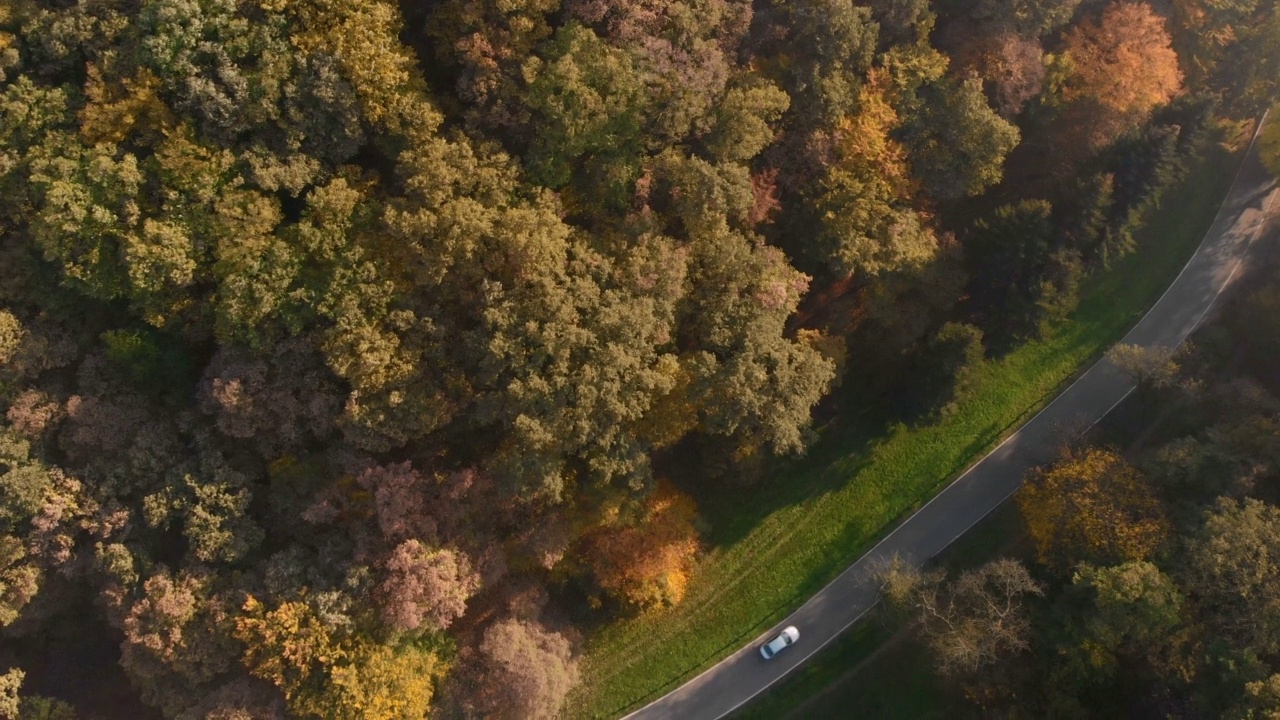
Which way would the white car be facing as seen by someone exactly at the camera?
facing away from the viewer and to the right of the viewer

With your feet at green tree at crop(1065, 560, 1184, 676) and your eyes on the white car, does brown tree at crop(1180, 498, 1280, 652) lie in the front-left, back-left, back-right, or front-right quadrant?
back-right

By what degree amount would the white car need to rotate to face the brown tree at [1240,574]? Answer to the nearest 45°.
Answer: approximately 45° to its right

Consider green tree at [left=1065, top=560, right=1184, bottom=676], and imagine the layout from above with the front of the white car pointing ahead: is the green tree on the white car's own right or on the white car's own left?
on the white car's own right

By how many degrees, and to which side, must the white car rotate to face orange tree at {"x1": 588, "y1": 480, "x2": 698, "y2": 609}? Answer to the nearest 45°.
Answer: approximately 135° to its left

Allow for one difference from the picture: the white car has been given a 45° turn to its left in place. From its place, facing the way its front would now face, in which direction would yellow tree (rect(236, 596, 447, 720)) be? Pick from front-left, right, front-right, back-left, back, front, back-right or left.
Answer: back-left
